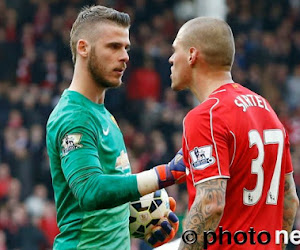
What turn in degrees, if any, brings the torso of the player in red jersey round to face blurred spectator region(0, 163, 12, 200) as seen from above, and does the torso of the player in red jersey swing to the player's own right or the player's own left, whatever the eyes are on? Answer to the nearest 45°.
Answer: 0° — they already face them

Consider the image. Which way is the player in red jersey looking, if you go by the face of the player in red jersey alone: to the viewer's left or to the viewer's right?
to the viewer's left

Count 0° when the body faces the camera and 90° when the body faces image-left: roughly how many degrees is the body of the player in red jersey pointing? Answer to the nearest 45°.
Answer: approximately 135°
